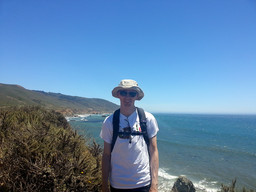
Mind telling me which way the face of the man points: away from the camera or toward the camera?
toward the camera

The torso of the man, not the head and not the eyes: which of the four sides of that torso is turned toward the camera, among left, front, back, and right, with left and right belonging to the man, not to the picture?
front

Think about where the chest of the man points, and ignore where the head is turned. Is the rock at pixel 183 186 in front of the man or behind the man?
behind
